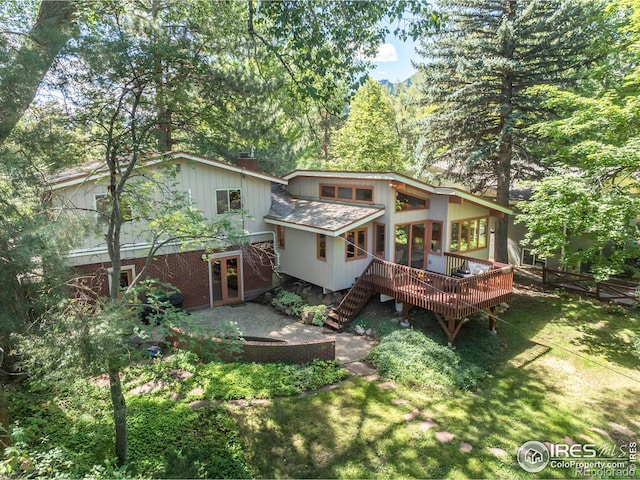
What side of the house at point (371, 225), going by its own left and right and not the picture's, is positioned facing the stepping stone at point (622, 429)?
front

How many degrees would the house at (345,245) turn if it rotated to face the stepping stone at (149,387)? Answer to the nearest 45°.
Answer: approximately 90° to its right

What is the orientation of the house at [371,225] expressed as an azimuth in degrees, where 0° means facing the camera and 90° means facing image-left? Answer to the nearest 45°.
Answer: approximately 315°

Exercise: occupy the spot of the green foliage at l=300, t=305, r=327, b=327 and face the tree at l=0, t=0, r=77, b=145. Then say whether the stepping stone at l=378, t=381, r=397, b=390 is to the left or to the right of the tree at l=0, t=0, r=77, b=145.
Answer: left

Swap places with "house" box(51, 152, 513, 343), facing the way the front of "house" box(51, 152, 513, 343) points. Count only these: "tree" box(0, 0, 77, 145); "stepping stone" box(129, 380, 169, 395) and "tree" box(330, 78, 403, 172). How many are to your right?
2

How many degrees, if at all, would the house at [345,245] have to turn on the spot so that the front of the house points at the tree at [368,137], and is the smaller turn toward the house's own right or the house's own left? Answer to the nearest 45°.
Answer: approximately 135° to the house's own left

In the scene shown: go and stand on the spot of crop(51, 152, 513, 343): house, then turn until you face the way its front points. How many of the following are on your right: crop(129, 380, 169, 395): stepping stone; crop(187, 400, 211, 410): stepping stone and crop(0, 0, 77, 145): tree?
3
